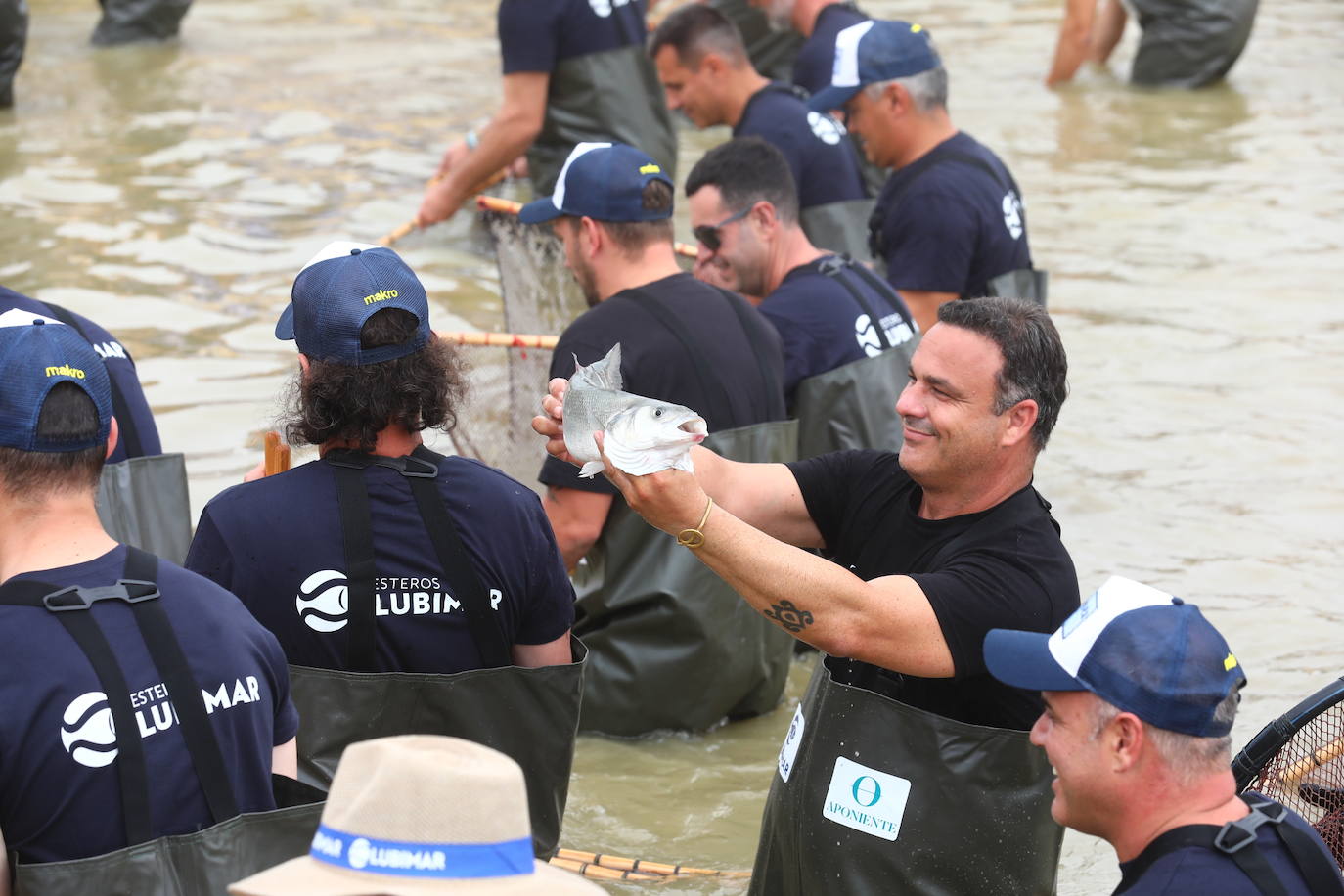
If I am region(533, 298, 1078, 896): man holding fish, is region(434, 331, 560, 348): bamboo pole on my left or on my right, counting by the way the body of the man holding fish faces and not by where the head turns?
on my right

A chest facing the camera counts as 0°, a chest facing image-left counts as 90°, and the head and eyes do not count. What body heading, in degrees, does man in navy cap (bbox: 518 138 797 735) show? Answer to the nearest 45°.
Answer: approximately 135°

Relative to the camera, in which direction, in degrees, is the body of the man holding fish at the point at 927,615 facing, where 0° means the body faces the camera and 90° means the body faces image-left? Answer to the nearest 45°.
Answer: approximately 45°

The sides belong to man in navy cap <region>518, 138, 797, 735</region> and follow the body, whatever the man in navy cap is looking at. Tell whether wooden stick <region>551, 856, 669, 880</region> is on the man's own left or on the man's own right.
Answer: on the man's own left
